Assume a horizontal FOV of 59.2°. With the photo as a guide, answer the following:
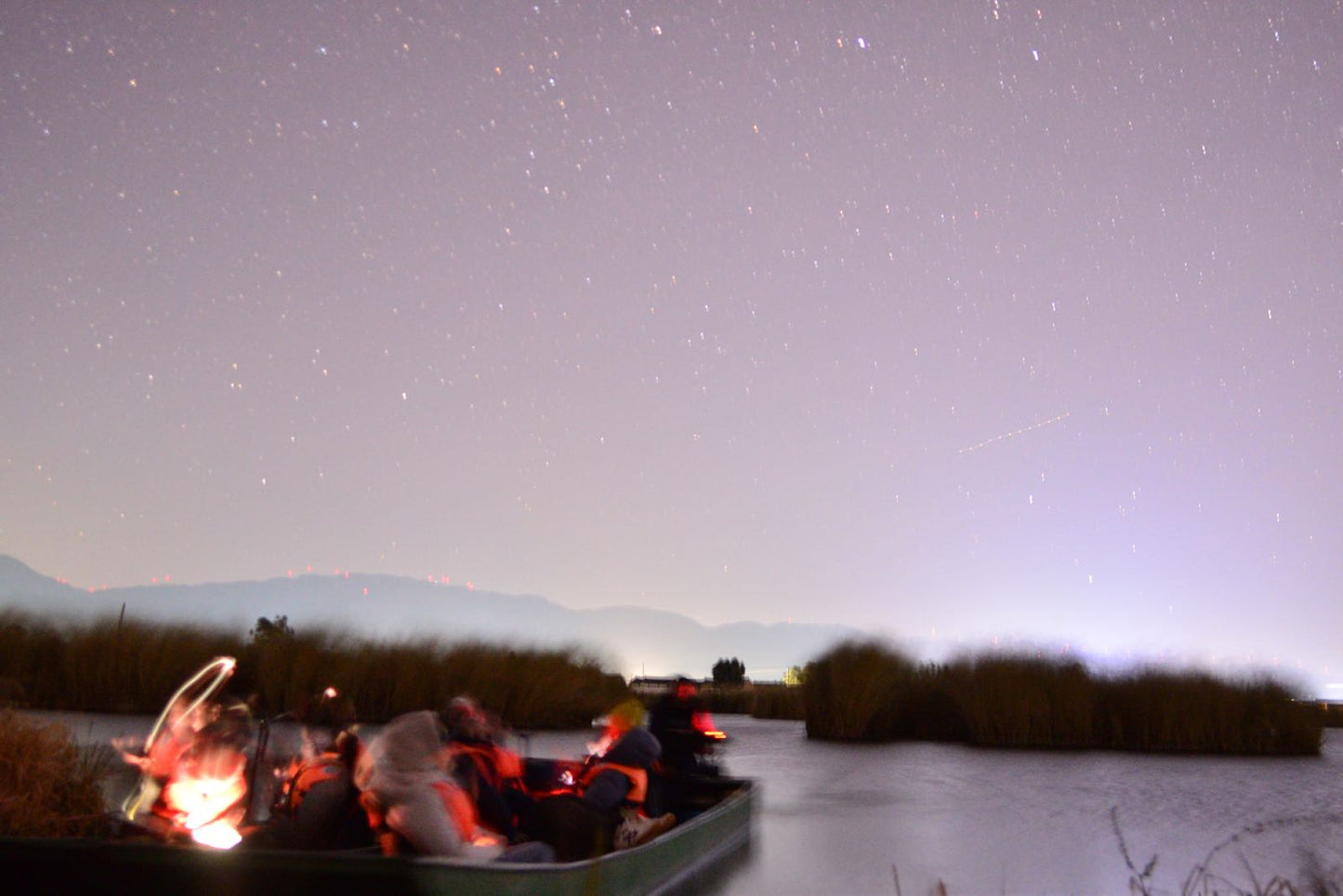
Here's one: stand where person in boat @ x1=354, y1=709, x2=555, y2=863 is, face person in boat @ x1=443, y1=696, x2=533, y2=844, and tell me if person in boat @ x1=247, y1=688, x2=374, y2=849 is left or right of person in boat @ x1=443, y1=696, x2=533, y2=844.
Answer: left

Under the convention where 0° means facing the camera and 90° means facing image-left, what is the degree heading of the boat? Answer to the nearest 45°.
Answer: approximately 270°

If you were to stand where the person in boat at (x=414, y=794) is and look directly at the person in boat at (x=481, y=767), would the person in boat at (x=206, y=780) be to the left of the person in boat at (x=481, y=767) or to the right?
left
